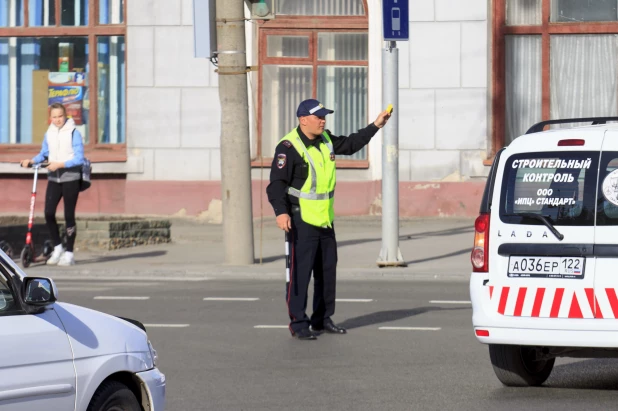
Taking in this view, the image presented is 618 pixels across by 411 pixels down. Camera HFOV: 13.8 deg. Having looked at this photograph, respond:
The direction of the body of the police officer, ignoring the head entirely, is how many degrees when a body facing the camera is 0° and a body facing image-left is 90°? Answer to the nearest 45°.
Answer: approximately 315°

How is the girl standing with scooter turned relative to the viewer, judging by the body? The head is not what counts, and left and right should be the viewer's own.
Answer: facing the viewer and to the left of the viewer

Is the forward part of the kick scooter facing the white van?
no

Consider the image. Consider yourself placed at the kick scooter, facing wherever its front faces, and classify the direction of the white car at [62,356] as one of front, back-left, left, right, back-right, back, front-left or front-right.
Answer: front-left

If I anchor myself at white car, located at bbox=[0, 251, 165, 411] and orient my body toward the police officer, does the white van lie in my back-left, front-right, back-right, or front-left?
front-right

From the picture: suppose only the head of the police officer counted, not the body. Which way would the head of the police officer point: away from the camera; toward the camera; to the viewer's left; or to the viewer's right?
to the viewer's right

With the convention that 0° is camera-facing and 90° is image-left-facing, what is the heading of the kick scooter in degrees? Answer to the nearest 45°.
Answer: approximately 45°

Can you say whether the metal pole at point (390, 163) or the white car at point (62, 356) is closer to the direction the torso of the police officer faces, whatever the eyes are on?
the white car

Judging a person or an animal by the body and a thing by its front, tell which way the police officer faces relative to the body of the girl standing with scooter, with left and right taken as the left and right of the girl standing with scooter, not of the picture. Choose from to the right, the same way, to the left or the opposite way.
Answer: to the left

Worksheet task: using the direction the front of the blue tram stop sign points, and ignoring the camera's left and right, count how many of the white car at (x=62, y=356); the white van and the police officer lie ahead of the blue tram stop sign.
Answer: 3

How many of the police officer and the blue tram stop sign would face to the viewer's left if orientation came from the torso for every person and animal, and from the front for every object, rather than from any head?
0

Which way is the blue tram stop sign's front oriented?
toward the camera

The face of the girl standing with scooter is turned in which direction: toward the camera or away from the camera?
toward the camera

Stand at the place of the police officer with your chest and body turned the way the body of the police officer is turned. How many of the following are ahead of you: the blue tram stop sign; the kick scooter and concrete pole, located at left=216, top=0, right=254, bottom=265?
0

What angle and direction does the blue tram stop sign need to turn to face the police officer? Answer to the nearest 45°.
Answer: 0° — it already faces them

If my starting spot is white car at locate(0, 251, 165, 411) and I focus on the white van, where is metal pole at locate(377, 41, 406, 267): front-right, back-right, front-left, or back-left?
front-left
